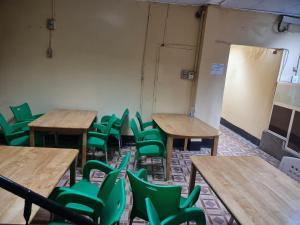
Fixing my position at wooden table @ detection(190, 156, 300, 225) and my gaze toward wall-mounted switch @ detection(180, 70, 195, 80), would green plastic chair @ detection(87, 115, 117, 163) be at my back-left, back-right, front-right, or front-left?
front-left

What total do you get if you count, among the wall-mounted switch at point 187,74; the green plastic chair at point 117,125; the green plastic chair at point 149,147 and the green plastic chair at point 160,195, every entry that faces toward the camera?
1

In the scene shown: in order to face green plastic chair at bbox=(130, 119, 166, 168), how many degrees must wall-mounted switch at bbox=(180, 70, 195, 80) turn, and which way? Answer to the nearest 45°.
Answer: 0° — it already faces it

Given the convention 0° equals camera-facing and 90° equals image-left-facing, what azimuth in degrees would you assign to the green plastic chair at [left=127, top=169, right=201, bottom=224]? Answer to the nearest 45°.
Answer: approximately 225°

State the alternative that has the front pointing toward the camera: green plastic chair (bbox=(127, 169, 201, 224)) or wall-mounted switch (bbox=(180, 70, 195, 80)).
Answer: the wall-mounted switch

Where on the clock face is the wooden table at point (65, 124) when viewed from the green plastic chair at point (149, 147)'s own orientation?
The wooden table is roughly at 6 o'clock from the green plastic chair.

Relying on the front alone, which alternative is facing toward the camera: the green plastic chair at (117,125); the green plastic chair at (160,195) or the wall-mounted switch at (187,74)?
the wall-mounted switch

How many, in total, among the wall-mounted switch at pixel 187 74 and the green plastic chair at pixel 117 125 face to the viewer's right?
0

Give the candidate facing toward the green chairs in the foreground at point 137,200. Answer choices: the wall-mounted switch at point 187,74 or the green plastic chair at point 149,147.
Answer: the wall-mounted switch

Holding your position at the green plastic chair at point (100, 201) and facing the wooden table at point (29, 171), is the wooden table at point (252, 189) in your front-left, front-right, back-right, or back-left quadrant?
back-right

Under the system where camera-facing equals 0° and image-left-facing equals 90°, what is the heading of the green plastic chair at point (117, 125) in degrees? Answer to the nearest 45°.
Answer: approximately 90°

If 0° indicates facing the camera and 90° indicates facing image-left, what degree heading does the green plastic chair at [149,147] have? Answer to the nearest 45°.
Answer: approximately 270°

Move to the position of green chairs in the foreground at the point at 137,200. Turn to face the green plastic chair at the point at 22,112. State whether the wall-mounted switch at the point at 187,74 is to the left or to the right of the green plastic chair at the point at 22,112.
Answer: right

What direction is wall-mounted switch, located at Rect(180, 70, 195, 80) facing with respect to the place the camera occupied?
facing the viewer

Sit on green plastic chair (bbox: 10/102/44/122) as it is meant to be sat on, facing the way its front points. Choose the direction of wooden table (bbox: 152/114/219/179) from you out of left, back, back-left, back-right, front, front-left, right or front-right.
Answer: front

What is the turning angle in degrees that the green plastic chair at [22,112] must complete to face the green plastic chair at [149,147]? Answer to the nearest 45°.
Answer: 0° — it already faces it

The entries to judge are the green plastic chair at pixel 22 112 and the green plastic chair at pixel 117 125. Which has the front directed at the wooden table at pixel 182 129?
the green plastic chair at pixel 22 112

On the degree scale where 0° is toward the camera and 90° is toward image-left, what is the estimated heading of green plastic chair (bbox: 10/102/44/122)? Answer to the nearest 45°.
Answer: approximately 315°
